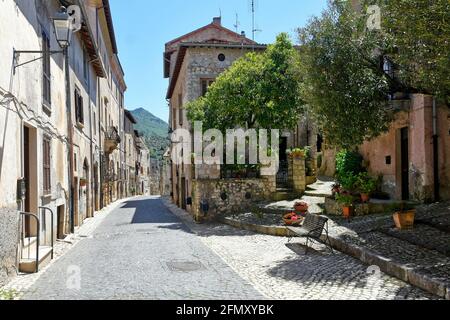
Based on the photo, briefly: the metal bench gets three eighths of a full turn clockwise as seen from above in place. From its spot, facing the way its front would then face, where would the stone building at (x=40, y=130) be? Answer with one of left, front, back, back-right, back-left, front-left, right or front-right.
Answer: left

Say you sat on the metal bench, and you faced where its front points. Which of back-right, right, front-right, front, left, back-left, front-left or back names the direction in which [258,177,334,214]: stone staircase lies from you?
back-right

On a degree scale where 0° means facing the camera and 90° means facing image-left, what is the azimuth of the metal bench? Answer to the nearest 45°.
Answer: approximately 45°

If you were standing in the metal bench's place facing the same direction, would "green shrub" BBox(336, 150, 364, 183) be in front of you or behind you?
behind

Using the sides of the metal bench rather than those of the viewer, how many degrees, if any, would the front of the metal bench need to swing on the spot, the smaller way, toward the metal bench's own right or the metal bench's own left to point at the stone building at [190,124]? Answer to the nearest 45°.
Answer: approximately 90° to the metal bench's own right

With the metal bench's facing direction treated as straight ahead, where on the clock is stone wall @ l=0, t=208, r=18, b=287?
The stone wall is roughly at 12 o'clock from the metal bench.

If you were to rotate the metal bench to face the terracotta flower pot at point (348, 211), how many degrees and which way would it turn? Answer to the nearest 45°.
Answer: approximately 135° to its right

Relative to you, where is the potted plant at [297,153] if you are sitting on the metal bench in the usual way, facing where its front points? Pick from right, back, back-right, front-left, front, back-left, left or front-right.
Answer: back-right

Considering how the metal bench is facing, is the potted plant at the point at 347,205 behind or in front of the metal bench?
behind
